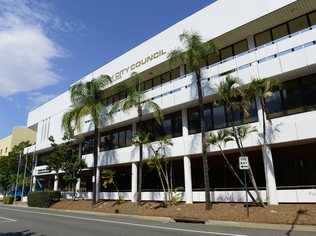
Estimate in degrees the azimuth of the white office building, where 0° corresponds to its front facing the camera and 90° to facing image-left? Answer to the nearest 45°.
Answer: approximately 45°

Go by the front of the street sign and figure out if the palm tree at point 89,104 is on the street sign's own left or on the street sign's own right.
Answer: on the street sign's own right

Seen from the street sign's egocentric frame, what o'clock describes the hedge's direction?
The hedge is roughly at 4 o'clock from the street sign.

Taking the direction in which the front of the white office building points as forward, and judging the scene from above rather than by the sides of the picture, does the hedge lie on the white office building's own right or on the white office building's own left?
on the white office building's own right

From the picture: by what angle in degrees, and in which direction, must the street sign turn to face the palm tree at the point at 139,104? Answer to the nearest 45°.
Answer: approximately 135° to its right
